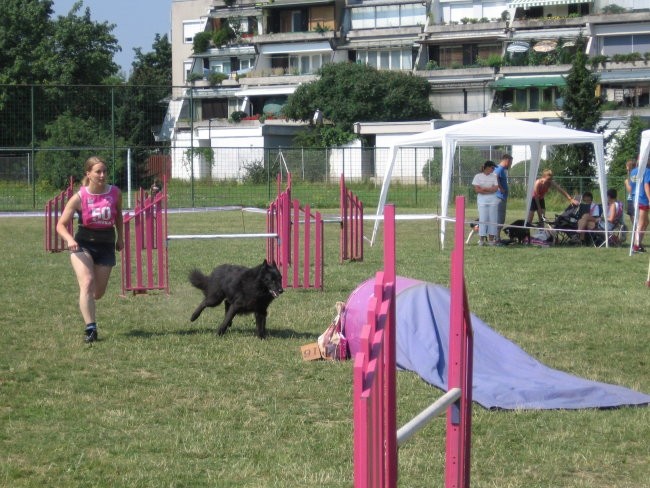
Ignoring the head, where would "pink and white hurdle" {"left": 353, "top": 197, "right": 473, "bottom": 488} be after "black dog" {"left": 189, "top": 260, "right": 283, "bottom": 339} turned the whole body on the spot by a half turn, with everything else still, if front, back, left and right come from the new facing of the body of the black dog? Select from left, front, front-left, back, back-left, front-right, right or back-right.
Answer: back-left

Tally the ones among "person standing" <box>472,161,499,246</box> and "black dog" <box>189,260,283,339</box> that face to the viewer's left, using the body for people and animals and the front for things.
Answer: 0

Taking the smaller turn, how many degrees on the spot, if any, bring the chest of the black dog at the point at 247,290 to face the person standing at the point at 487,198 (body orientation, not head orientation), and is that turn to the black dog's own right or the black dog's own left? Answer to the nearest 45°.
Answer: approximately 90° to the black dog's own left

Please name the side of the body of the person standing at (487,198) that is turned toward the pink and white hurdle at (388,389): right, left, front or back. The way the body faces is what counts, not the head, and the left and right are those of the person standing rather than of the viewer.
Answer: front

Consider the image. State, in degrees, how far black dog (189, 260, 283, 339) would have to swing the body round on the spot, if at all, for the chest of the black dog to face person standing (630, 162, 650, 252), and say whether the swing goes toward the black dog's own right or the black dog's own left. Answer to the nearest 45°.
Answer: approximately 90° to the black dog's own left

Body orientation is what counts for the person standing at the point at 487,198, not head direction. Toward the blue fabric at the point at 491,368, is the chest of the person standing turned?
yes

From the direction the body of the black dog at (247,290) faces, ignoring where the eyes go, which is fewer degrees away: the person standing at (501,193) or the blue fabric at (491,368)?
the blue fabric

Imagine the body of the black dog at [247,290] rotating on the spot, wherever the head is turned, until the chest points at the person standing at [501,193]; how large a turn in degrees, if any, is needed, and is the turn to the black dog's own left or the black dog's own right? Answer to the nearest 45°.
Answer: approximately 90° to the black dog's own left

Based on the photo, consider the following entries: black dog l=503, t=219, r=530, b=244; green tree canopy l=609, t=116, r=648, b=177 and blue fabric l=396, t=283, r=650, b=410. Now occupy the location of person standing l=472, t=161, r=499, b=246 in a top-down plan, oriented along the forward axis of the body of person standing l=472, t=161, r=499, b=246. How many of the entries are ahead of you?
1

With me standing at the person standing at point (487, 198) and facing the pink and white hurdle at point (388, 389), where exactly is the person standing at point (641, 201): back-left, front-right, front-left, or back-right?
front-left

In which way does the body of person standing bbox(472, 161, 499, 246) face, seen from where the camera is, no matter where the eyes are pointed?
toward the camera

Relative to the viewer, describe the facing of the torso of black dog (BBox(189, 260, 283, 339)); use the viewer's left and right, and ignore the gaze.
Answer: facing the viewer and to the right of the viewer

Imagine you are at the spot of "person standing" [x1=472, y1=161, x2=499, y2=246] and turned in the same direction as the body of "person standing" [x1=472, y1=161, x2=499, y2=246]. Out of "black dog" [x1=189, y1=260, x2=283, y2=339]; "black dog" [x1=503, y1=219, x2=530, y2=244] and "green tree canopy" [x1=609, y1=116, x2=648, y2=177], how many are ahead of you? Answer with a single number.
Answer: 1

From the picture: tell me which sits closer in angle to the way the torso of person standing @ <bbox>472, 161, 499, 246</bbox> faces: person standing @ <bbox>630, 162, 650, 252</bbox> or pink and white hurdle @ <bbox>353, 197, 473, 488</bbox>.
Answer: the pink and white hurdle
